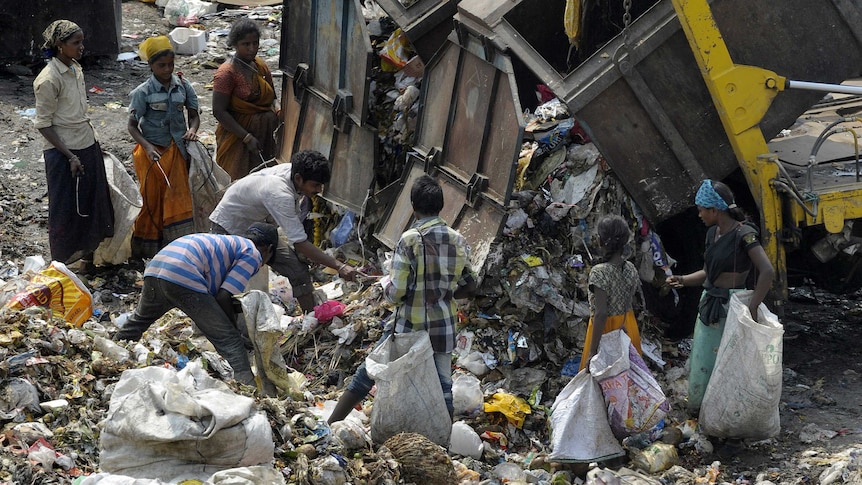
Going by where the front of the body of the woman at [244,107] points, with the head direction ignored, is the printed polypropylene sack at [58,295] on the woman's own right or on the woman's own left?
on the woman's own right

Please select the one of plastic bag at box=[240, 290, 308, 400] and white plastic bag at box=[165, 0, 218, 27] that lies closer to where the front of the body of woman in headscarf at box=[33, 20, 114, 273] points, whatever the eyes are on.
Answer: the plastic bag

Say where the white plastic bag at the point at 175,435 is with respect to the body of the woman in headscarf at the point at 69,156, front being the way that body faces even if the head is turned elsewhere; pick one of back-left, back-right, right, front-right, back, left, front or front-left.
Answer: front-right

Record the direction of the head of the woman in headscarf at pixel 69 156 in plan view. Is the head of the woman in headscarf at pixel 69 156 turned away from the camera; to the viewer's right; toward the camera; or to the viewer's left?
to the viewer's right

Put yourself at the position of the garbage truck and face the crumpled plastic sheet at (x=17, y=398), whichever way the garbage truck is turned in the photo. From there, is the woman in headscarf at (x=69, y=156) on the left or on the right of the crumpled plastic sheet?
right

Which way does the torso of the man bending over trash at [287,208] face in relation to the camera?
to the viewer's right

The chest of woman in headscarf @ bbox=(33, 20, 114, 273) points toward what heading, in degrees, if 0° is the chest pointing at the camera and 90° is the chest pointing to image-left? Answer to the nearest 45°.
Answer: approximately 315°

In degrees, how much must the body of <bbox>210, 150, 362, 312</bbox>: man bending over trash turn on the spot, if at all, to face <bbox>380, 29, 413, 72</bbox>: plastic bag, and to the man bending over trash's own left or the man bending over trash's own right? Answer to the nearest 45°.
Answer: approximately 45° to the man bending over trash's own left

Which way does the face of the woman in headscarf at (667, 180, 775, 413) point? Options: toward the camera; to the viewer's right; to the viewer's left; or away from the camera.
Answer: to the viewer's left
